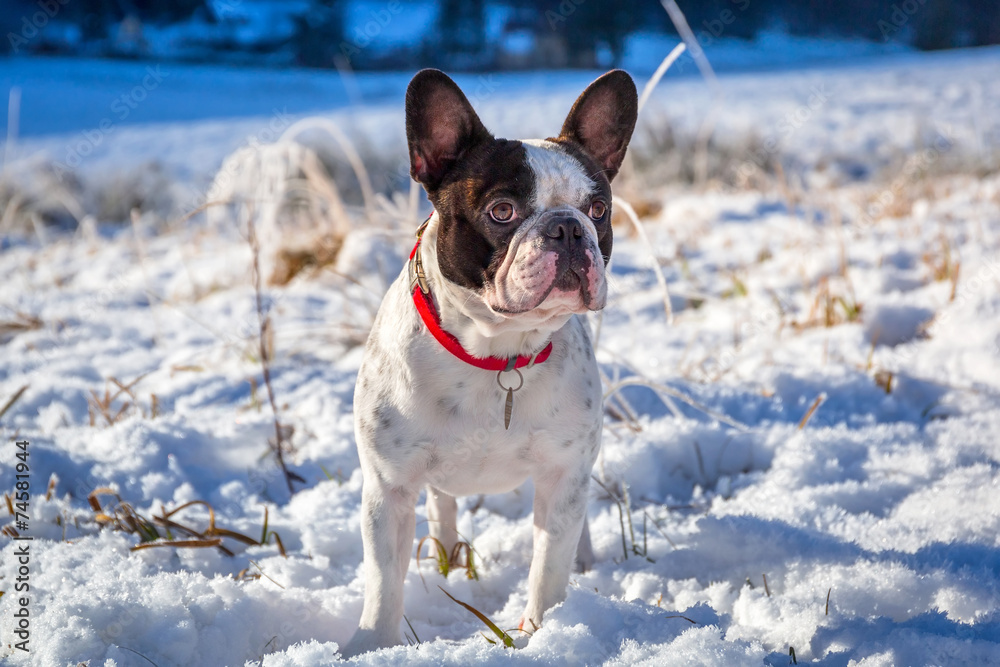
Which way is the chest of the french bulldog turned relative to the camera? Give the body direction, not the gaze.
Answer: toward the camera

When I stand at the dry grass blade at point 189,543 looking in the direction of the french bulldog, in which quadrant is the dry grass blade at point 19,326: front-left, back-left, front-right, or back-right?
back-left
